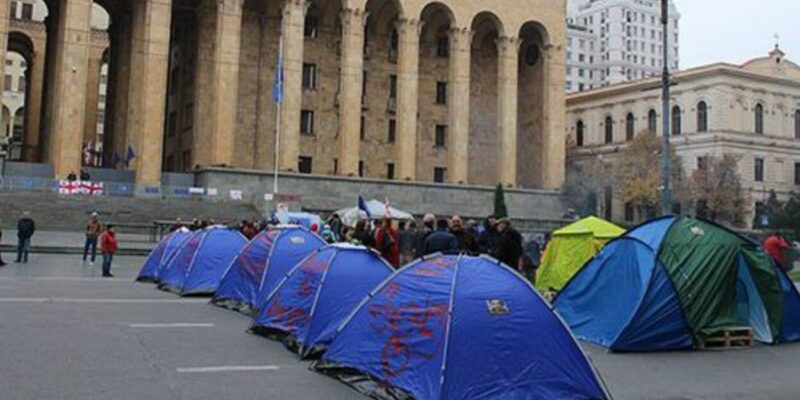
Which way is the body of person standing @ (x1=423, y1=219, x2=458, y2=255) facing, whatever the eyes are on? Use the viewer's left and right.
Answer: facing away from the viewer

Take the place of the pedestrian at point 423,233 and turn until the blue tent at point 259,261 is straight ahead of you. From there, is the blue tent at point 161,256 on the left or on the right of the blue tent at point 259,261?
right

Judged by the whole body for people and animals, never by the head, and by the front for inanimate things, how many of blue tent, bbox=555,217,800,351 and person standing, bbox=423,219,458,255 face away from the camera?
1

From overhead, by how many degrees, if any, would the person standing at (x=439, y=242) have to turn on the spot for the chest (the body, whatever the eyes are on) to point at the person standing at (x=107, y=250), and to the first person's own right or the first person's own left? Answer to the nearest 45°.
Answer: approximately 45° to the first person's own left

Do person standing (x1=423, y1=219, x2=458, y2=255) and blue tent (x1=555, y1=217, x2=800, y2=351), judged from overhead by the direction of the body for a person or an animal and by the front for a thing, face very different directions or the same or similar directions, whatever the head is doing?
very different directions

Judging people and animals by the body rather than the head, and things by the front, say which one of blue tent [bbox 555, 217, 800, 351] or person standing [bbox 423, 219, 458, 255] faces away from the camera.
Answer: the person standing

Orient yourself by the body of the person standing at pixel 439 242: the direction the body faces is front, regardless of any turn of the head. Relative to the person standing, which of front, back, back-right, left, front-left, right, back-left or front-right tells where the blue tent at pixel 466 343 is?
back

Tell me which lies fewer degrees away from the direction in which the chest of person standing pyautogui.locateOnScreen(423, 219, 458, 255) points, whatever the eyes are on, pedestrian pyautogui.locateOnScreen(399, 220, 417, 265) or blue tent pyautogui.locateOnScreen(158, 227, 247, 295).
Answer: the pedestrian
